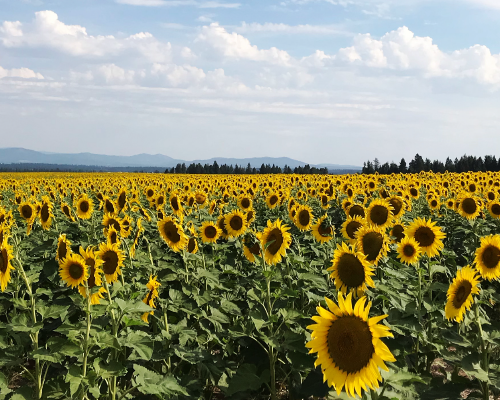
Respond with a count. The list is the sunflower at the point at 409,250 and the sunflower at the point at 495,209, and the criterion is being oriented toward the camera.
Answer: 2

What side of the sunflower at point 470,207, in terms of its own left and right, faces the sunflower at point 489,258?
front

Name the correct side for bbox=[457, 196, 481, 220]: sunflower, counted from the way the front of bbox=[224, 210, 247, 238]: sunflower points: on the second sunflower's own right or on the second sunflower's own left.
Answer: on the second sunflower's own left

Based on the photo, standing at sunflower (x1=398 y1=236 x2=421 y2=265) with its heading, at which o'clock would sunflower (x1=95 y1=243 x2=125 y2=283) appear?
sunflower (x1=95 y1=243 x2=125 y2=283) is roughly at 2 o'clock from sunflower (x1=398 y1=236 x2=421 y2=265).

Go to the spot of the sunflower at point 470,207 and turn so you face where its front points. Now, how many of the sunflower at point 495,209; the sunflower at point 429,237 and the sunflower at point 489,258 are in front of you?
2

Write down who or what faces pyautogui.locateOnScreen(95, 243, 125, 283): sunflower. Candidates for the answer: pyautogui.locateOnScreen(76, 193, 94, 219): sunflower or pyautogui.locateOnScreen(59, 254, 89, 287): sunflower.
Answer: pyautogui.locateOnScreen(76, 193, 94, 219): sunflower

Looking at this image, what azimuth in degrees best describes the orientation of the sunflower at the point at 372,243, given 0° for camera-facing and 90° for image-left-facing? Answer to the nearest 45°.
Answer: approximately 0°

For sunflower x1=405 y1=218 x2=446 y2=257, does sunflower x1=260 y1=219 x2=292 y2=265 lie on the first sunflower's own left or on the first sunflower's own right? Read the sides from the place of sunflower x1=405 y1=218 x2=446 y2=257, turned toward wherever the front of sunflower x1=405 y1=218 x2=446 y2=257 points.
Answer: on the first sunflower's own right

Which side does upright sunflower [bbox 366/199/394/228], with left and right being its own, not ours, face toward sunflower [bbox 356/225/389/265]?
front

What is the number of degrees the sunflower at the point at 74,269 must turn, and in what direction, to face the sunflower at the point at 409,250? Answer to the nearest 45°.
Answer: approximately 90° to its left

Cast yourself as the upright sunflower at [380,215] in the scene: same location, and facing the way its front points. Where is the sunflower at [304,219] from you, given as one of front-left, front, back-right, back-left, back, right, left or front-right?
back-right
